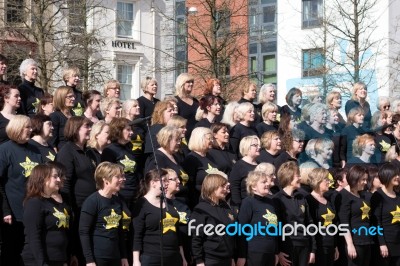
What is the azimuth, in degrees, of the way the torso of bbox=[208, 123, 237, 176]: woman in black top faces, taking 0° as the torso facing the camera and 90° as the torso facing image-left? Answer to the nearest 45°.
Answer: approximately 315°

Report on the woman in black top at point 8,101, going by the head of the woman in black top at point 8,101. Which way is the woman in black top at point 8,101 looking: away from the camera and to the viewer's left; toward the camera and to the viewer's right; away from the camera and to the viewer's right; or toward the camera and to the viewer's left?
toward the camera and to the viewer's right

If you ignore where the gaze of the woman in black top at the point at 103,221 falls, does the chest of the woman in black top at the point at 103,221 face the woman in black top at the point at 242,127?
no

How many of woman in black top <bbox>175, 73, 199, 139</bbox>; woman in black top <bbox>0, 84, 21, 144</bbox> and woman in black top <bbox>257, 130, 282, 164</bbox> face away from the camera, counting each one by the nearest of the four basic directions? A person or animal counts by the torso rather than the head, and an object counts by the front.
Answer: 0

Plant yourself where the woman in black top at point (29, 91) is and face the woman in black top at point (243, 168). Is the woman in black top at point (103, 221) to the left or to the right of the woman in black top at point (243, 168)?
right

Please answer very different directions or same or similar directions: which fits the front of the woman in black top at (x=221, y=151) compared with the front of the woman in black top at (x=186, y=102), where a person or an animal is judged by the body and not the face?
same or similar directions

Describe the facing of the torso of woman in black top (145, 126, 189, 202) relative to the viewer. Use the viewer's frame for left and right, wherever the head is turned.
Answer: facing the viewer and to the right of the viewer

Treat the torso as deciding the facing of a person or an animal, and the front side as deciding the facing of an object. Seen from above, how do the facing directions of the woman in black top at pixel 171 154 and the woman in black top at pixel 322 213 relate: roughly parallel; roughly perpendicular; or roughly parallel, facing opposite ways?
roughly parallel

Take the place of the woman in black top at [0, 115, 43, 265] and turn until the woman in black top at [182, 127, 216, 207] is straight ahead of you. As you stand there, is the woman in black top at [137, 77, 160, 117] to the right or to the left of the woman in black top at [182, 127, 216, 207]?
left

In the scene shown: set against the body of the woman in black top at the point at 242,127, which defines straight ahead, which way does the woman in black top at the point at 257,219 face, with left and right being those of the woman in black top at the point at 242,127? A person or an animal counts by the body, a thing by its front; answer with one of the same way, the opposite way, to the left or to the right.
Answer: the same way

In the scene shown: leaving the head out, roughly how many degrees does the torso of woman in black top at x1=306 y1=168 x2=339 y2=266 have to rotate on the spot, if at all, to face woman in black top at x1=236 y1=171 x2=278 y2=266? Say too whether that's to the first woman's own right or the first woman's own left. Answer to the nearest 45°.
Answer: approximately 90° to the first woman's own right

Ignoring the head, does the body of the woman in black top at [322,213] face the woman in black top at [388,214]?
no

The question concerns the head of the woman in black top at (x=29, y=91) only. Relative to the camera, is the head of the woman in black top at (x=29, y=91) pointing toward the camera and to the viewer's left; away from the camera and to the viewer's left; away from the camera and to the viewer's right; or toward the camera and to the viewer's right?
toward the camera and to the viewer's right

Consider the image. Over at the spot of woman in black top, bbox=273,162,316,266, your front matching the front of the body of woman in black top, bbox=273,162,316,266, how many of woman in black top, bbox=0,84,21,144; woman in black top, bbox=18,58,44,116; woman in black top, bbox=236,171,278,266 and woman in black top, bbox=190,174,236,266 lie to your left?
0

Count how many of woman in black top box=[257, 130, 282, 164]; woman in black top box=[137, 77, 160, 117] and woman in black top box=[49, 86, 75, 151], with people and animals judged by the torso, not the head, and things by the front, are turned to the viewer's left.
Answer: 0
